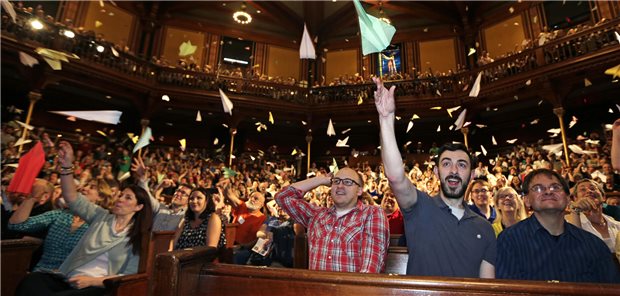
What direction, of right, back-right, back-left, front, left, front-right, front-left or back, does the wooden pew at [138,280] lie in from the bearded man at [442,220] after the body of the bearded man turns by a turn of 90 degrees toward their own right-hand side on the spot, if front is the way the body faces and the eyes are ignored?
front

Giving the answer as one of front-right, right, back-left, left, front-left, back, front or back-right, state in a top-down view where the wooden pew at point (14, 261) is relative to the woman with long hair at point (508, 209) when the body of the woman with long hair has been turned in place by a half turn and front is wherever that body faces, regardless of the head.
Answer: back-left

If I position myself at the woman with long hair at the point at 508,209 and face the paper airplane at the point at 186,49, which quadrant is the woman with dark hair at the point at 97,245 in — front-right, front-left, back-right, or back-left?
front-left

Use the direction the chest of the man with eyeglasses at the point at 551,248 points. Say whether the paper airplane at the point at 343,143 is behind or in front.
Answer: behind

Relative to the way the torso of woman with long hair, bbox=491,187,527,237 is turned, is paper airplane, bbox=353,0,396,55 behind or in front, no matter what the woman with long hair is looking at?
in front

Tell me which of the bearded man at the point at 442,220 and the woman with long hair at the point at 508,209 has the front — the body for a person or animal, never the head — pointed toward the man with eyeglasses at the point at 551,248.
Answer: the woman with long hair

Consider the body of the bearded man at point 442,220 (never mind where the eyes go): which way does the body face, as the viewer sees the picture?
toward the camera

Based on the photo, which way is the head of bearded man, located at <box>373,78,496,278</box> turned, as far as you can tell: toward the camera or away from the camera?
toward the camera

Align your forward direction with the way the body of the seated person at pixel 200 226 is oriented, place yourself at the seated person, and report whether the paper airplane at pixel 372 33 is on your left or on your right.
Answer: on your left

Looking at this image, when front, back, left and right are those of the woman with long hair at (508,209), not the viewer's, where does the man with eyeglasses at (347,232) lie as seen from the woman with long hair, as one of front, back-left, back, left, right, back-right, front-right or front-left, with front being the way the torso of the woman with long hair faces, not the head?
front-right

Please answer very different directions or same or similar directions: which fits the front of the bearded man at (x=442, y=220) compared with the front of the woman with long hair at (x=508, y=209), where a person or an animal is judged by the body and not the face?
same or similar directions

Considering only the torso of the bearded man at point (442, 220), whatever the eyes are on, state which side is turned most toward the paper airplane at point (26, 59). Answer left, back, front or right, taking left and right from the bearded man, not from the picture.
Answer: right

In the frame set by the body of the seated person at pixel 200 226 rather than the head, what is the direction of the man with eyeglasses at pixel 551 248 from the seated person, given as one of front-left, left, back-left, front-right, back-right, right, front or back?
left

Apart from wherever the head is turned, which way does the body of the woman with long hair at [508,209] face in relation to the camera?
toward the camera

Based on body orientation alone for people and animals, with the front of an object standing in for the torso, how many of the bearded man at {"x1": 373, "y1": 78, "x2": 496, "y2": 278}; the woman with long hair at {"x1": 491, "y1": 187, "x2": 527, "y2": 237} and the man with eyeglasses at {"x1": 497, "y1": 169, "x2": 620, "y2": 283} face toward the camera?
3

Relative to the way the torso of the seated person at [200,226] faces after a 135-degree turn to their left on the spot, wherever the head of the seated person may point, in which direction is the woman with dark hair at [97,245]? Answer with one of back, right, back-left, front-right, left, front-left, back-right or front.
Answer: back

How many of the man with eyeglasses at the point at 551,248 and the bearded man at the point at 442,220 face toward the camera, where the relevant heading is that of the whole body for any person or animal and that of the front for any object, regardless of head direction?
2
